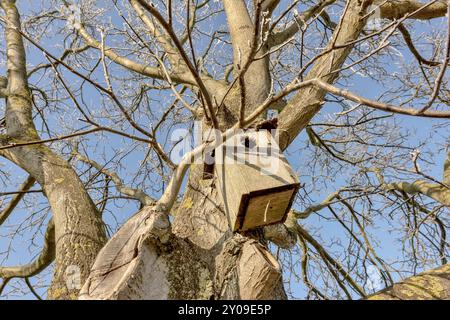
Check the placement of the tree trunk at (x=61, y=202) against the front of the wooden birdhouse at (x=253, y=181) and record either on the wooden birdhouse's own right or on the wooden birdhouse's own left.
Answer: on the wooden birdhouse's own right

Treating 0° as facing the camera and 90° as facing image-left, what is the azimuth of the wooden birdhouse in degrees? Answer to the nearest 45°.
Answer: approximately 0°
